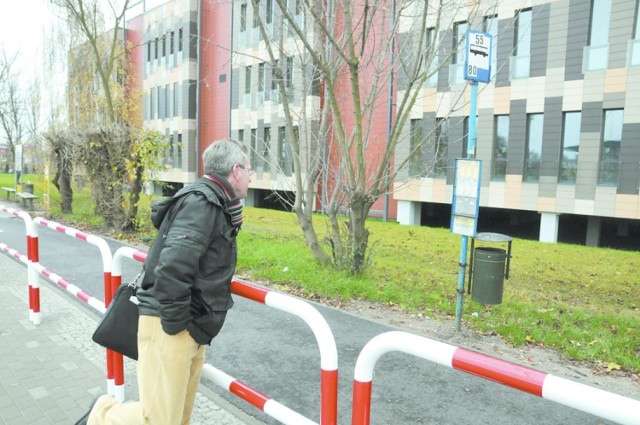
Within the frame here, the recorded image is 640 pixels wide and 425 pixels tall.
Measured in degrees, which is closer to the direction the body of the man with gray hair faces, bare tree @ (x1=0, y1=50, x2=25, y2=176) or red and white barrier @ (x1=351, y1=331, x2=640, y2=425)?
the red and white barrier

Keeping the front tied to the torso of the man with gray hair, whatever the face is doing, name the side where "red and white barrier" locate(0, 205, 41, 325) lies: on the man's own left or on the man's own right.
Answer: on the man's own left

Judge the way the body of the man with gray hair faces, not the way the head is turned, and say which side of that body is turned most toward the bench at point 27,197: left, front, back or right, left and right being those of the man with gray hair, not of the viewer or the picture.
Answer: left

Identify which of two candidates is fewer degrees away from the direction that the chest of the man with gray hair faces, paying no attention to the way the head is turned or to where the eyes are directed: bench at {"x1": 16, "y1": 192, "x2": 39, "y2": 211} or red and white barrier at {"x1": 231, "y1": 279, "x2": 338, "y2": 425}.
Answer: the red and white barrier

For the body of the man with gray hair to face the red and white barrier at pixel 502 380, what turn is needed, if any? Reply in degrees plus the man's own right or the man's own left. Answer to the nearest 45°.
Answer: approximately 45° to the man's own right

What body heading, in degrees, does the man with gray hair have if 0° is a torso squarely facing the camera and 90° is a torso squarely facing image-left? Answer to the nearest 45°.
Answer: approximately 270°

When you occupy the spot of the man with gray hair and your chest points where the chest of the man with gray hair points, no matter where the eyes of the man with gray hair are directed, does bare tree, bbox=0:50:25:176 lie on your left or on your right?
on your left

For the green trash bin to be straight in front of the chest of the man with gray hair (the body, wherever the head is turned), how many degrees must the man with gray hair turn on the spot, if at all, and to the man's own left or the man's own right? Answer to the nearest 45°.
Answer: approximately 45° to the man's own left

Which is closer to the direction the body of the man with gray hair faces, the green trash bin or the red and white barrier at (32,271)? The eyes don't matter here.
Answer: the green trash bin
